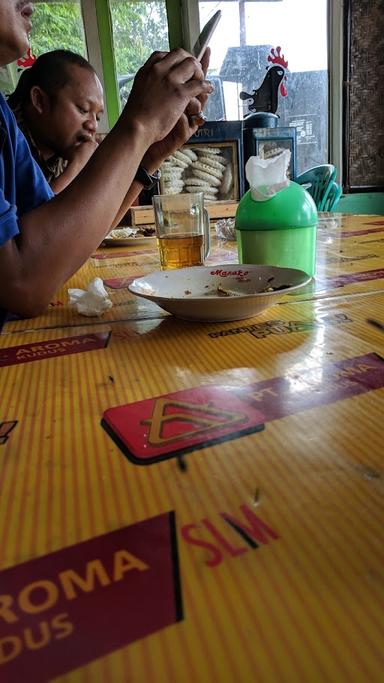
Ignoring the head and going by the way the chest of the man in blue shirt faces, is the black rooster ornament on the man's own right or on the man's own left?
on the man's own left

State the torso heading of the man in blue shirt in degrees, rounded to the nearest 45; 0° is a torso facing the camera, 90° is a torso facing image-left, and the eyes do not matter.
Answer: approximately 270°

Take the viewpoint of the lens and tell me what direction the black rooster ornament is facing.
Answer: facing to the right of the viewer

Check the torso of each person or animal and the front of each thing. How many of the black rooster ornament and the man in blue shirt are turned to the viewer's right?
2

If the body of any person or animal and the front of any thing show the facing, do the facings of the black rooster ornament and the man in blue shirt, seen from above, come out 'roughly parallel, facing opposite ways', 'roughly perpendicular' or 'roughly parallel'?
roughly parallel

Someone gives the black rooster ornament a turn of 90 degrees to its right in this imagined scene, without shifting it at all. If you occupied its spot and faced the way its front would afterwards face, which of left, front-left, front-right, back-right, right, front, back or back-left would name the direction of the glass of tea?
front

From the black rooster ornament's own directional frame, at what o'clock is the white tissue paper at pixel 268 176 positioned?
The white tissue paper is roughly at 3 o'clock from the black rooster ornament.
